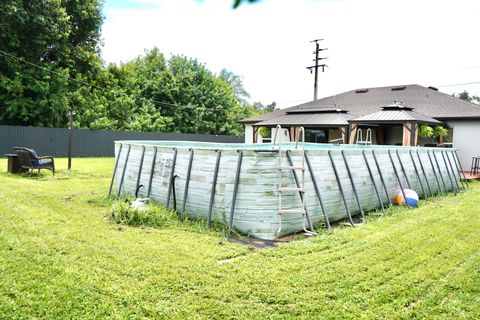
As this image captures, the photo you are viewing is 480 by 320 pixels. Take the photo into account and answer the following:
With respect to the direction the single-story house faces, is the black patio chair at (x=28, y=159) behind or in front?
behind

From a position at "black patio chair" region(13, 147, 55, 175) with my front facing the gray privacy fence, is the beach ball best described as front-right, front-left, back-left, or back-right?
back-right

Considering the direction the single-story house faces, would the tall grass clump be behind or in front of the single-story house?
behind

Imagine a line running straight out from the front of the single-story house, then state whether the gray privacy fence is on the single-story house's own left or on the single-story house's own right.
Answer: on the single-story house's own left

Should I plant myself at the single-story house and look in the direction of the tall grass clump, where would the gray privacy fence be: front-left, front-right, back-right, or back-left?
front-right

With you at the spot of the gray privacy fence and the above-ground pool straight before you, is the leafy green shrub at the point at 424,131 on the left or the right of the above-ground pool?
left

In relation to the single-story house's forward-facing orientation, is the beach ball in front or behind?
behind

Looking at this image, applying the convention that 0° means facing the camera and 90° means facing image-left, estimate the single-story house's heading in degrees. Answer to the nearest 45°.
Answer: approximately 180°
